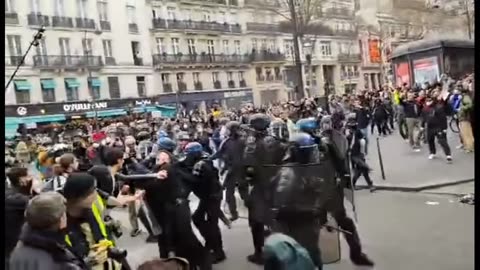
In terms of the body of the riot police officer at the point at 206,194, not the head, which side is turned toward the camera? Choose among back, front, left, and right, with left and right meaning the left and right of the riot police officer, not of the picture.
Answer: left

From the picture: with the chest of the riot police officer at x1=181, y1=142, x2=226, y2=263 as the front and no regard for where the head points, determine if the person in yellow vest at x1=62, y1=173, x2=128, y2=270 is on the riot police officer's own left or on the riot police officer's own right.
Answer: on the riot police officer's own left
